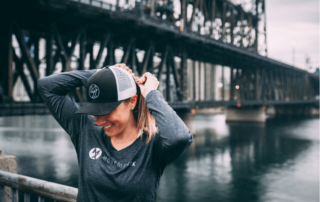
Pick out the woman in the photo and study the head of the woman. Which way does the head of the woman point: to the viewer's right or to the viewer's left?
to the viewer's left

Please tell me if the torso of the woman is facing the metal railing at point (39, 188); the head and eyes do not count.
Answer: no

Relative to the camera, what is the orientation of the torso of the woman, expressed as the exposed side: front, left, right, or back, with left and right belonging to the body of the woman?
front
